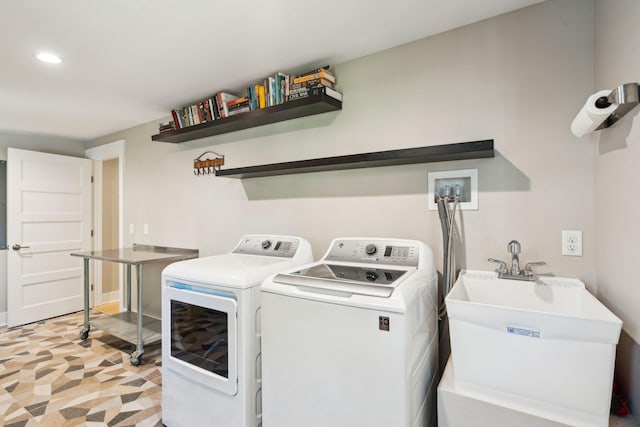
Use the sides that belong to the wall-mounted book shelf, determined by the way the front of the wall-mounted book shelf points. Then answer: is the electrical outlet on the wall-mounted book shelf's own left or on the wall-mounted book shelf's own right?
on the wall-mounted book shelf's own left

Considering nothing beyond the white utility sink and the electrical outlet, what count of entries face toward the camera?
2

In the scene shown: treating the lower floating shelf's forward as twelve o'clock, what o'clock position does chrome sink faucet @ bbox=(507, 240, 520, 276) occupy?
The chrome sink faucet is roughly at 8 o'clock from the lower floating shelf.

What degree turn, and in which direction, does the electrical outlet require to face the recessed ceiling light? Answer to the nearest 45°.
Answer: approximately 45° to its right

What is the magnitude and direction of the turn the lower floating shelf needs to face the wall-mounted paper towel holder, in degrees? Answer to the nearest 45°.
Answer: approximately 90° to its left
